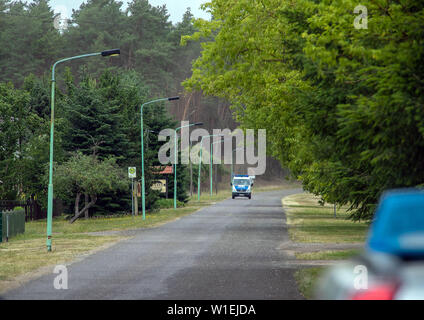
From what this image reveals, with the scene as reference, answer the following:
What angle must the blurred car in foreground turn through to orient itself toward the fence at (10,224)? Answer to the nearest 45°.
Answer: approximately 45° to its left

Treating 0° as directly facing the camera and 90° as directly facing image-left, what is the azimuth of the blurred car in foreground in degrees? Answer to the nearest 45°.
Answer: approximately 180°

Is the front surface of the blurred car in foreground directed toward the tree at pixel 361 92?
yes

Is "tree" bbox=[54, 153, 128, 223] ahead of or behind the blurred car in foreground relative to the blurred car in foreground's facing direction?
ahead
